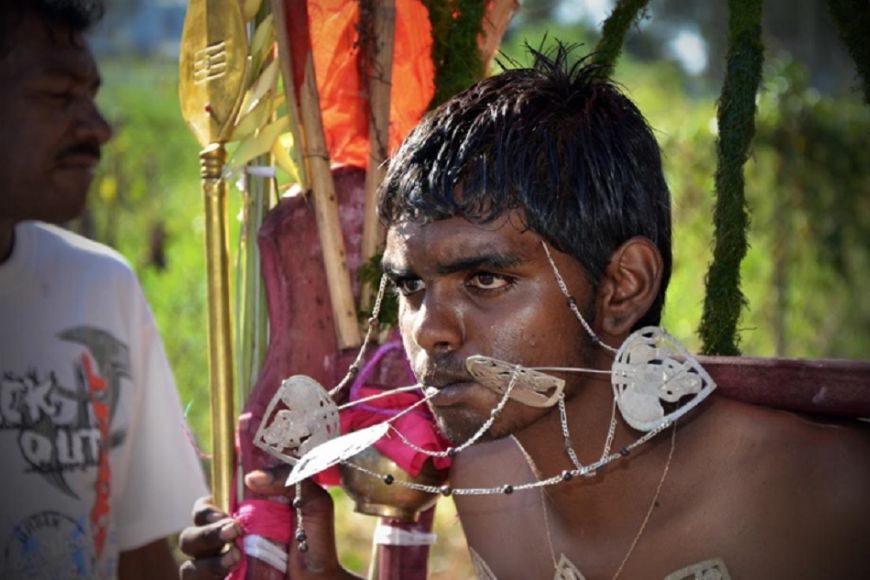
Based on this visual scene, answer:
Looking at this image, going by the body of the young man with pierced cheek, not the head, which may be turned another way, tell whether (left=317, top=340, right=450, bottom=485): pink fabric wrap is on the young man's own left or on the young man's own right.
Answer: on the young man's own right

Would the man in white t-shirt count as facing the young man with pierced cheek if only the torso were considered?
yes

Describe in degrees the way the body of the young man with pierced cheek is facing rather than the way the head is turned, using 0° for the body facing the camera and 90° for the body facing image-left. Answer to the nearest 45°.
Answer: approximately 45°

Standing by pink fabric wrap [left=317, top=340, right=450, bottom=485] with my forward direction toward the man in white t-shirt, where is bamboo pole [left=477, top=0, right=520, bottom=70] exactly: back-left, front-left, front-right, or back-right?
back-right

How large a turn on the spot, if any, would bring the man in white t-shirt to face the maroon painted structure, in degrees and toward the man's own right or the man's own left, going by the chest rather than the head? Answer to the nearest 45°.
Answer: approximately 45° to the man's own left

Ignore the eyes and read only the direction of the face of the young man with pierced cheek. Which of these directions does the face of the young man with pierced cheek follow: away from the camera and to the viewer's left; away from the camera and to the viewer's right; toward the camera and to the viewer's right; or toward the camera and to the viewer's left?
toward the camera and to the viewer's left

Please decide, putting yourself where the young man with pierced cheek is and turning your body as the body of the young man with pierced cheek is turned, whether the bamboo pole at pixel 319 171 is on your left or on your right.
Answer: on your right

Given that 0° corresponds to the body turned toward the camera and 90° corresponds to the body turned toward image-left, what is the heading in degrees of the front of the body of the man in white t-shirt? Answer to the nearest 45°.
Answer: approximately 315°

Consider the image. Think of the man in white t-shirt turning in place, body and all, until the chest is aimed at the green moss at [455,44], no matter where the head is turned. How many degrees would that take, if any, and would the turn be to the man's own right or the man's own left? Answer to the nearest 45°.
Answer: approximately 45° to the man's own left
